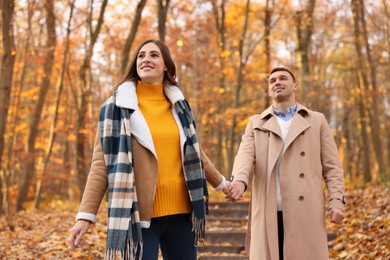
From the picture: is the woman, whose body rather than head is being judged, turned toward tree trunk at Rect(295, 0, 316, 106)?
no

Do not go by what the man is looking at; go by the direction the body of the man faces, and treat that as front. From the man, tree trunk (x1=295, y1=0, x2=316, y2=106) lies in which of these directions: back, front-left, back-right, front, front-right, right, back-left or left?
back

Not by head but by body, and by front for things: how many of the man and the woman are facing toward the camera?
2

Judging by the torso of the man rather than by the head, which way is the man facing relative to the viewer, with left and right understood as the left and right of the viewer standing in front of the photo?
facing the viewer

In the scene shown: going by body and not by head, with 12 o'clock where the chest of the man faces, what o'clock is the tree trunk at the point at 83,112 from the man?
The tree trunk is roughly at 5 o'clock from the man.

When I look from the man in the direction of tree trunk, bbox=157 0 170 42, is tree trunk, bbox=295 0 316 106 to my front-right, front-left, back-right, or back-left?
front-right

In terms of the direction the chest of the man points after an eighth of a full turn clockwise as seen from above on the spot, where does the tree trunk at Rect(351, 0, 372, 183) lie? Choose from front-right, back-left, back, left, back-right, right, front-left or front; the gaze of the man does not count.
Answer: back-right

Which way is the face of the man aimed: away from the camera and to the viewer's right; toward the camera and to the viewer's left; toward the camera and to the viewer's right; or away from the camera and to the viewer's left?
toward the camera and to the viewer's left

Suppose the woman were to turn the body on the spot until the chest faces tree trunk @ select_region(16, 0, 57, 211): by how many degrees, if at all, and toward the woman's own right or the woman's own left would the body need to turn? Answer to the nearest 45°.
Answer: approximately 180°

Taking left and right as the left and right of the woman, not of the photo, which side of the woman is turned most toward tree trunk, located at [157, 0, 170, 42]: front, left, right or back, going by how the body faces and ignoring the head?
back

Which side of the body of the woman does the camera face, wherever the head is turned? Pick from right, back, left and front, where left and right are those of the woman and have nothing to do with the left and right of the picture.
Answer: front

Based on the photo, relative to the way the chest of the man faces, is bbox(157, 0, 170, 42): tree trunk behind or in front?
behind

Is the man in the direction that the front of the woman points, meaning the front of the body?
no

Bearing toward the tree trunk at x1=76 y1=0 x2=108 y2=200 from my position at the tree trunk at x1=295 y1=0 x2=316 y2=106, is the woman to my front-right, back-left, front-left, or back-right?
front-left

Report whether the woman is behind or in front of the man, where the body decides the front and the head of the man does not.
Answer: in front

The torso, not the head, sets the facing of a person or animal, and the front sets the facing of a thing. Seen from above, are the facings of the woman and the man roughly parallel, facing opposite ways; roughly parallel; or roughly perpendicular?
roughly parallel

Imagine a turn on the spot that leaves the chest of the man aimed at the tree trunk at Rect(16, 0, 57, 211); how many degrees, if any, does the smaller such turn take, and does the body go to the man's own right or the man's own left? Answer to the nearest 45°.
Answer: approximately 135° to the man's own right
